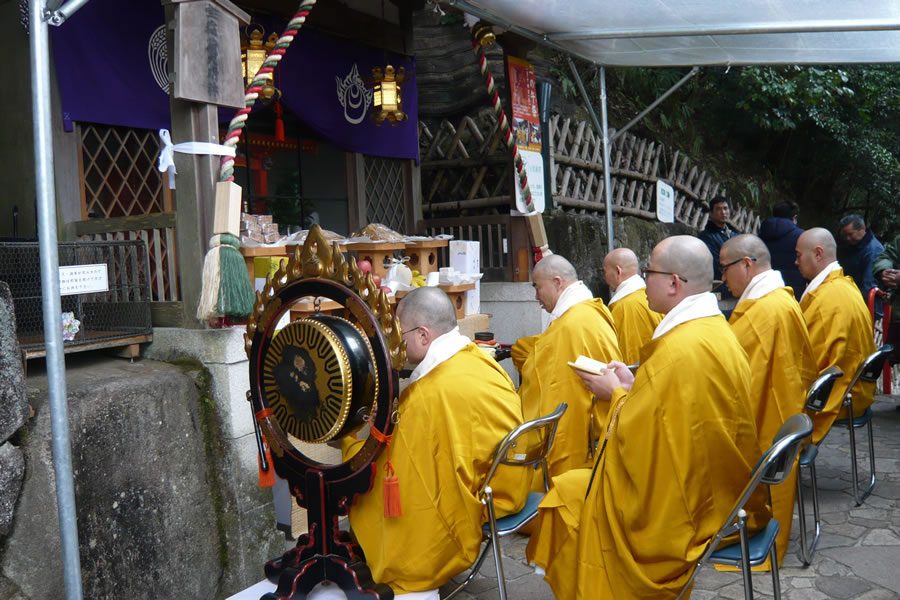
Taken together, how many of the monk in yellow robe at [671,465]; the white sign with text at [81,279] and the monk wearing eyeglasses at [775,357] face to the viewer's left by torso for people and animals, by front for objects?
2

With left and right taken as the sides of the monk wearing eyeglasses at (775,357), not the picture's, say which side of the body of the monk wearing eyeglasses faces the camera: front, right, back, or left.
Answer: left

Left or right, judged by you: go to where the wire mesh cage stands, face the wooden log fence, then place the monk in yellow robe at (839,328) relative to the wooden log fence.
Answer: right

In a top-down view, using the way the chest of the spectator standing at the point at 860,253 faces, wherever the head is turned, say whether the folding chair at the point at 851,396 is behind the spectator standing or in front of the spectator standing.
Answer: in front

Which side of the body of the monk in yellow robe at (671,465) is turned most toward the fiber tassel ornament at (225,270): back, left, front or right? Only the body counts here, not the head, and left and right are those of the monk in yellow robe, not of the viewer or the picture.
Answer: front

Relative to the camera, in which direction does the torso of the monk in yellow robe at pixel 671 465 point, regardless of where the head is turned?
to the viewer's left

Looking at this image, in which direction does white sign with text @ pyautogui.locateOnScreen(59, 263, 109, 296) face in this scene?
toward the camera

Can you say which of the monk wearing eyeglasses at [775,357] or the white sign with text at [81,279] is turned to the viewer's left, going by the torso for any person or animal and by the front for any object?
the monk wearing eyeglasses

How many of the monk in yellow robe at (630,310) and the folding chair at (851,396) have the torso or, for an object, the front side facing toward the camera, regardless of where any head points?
0

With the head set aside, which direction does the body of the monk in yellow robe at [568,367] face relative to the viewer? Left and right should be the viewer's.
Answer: facing to the left of the viewer

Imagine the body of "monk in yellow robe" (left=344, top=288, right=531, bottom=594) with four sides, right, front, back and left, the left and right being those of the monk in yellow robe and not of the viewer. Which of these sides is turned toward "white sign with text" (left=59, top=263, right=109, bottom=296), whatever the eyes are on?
front

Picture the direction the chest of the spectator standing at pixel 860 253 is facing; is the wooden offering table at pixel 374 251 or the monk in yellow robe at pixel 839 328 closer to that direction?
the wooden offering table

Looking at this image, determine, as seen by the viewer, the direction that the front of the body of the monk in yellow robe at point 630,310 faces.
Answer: to the viewer's left

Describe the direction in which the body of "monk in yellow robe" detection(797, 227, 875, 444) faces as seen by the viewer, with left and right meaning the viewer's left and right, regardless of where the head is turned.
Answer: facing to the left of the viewer

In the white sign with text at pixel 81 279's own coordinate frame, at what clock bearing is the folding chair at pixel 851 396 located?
The folding chair is roughly at 9 o'clock from the white sign with text.

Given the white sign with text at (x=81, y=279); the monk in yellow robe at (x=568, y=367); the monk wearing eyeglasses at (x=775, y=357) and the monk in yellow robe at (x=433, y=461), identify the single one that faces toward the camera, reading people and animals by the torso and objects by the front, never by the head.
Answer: the white sign with text

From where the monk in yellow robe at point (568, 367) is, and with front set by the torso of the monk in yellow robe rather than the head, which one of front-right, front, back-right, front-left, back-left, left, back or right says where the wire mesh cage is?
front
